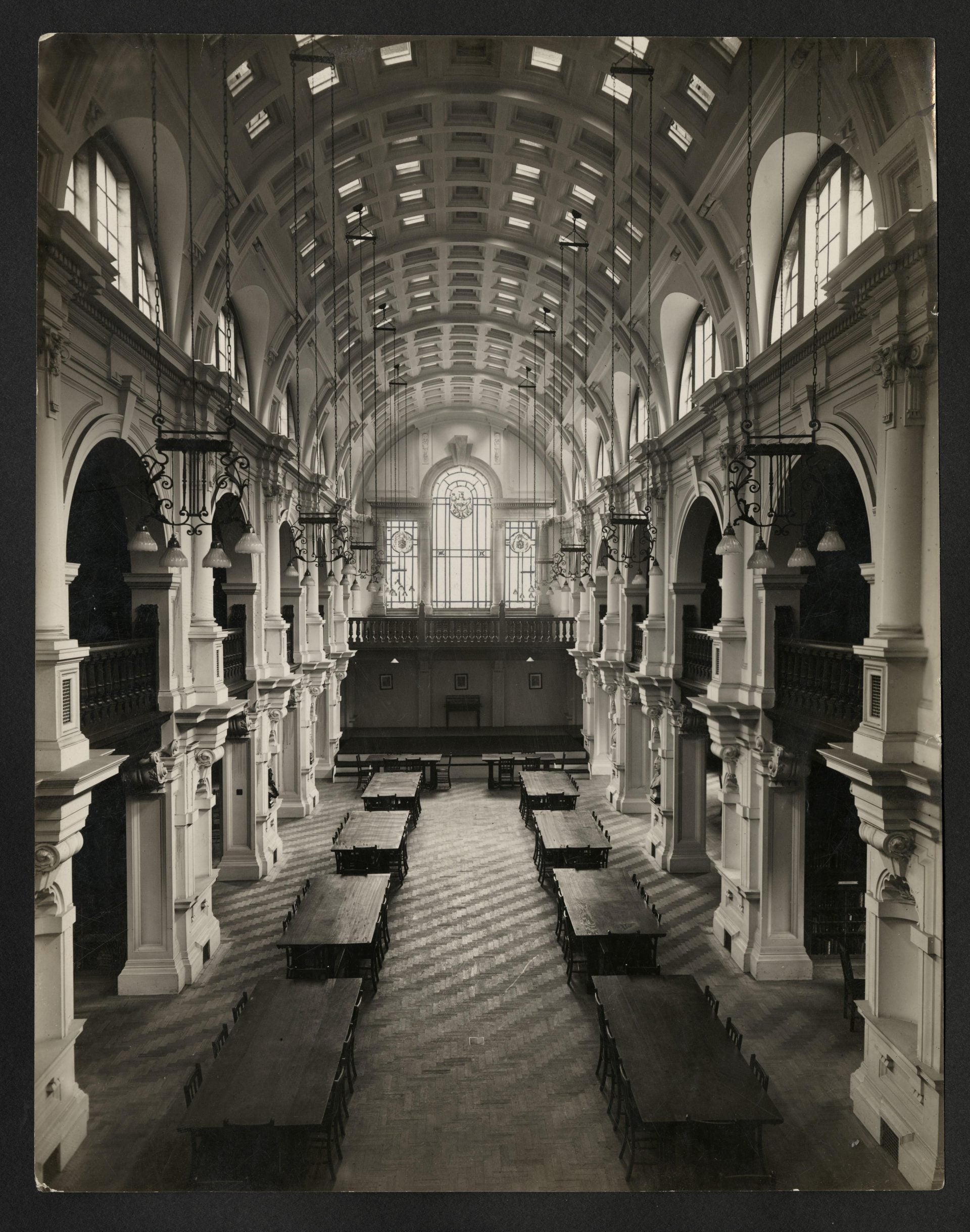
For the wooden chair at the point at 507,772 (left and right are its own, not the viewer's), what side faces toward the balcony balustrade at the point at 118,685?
back

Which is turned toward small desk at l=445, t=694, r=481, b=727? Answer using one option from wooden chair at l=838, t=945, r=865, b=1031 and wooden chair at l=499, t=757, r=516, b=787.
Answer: wooden chair at l=499, t=757, r=516, b=787

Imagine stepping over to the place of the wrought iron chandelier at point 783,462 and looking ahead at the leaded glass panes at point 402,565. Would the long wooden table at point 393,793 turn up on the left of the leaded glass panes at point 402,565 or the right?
left

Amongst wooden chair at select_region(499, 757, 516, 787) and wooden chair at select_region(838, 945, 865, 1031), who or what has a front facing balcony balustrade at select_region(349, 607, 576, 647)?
wooden chair at select_region(499, 757, 516, 787)

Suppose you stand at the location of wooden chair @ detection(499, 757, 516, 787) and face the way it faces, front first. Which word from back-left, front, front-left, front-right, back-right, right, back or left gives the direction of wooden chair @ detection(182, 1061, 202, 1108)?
back

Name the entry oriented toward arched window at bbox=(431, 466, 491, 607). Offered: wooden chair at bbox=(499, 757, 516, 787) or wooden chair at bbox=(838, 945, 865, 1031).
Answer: wooden chair at bbox=(499, 757, 516, 787)

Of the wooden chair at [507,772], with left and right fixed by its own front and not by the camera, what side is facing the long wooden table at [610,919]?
back

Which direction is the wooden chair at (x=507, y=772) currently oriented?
away from the camera

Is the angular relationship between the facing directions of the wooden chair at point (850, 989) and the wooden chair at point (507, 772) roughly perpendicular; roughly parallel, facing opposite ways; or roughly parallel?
roughly perpendicular

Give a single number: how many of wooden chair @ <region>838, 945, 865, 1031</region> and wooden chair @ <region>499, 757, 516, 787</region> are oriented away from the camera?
1
